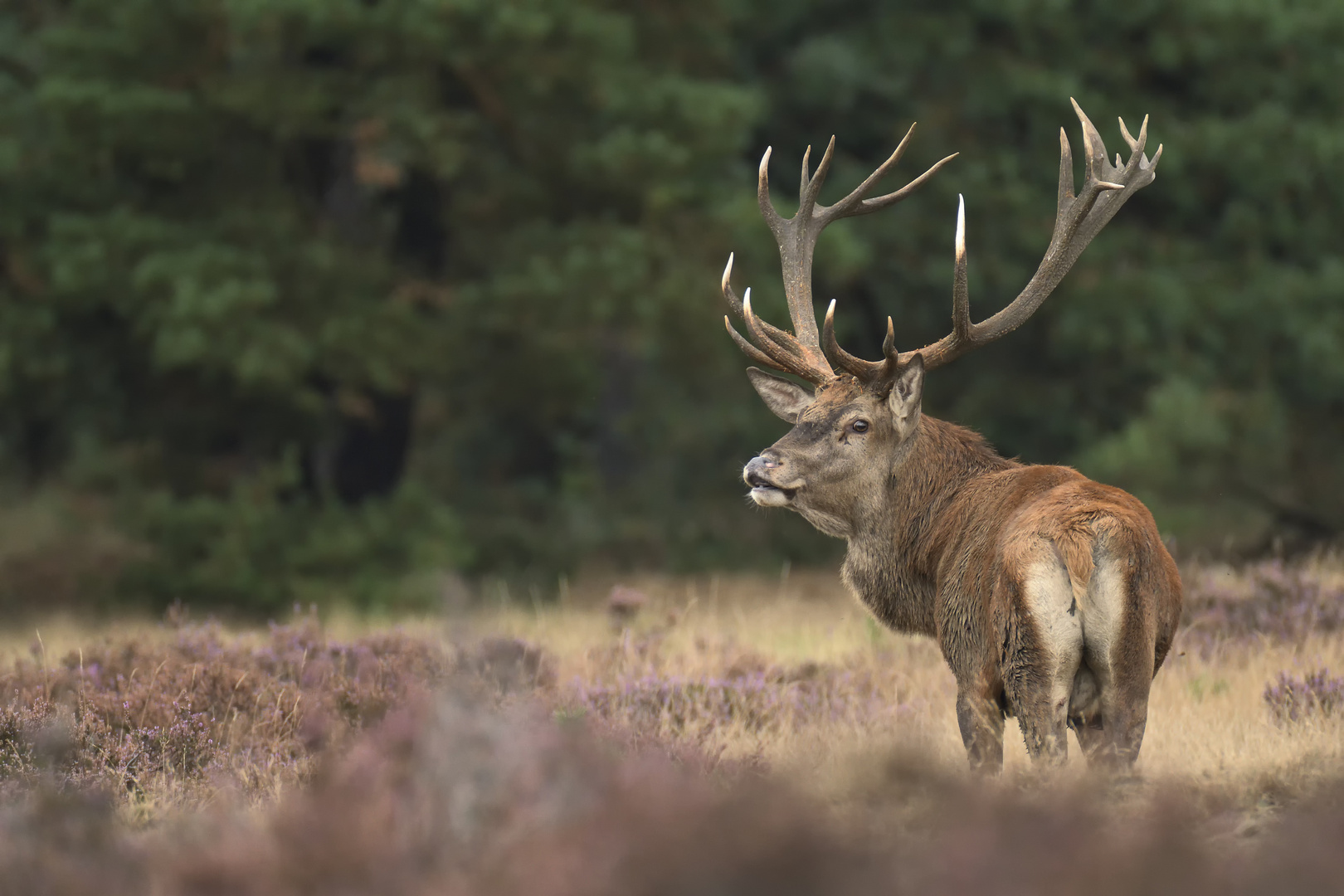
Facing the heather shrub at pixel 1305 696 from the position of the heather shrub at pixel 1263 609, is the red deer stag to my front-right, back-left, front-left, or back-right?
front-right

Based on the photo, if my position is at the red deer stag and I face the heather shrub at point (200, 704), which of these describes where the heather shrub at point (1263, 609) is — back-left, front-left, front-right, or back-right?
back-right

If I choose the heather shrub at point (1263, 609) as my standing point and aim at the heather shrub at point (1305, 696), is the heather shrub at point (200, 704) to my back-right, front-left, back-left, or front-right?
front-right

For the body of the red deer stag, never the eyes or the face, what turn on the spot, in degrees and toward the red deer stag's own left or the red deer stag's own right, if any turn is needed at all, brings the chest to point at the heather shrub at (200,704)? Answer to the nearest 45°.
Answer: approximately 45° to the red deer stag's own left

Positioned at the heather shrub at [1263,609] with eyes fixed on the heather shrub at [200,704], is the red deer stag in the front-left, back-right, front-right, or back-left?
front-left

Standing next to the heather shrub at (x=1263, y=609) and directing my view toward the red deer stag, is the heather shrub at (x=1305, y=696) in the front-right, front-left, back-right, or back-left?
front-left

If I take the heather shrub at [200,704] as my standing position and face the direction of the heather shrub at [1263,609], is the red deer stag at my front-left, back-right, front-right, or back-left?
front-right

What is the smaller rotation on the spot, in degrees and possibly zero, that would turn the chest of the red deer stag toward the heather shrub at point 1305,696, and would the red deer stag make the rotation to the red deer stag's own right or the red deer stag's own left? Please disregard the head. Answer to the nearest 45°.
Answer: approximately 90° to the red deer stag's own right

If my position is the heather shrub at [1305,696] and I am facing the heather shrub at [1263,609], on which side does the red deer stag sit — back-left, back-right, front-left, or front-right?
back-left

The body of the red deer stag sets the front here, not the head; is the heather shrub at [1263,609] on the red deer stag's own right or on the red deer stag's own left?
on the red deer stag's own right

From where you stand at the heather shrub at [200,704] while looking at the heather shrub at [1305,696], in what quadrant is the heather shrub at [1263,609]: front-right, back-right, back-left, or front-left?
front-left

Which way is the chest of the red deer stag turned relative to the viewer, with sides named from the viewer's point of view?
facing away from the viewer and to the left of the viewer
